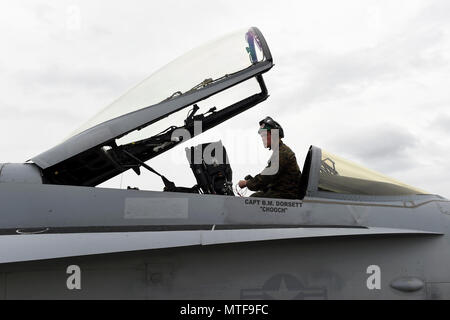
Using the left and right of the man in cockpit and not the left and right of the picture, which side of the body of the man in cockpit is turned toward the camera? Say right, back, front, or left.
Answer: left

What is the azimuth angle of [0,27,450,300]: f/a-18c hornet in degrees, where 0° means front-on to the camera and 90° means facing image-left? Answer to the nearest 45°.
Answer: approximately 270°
